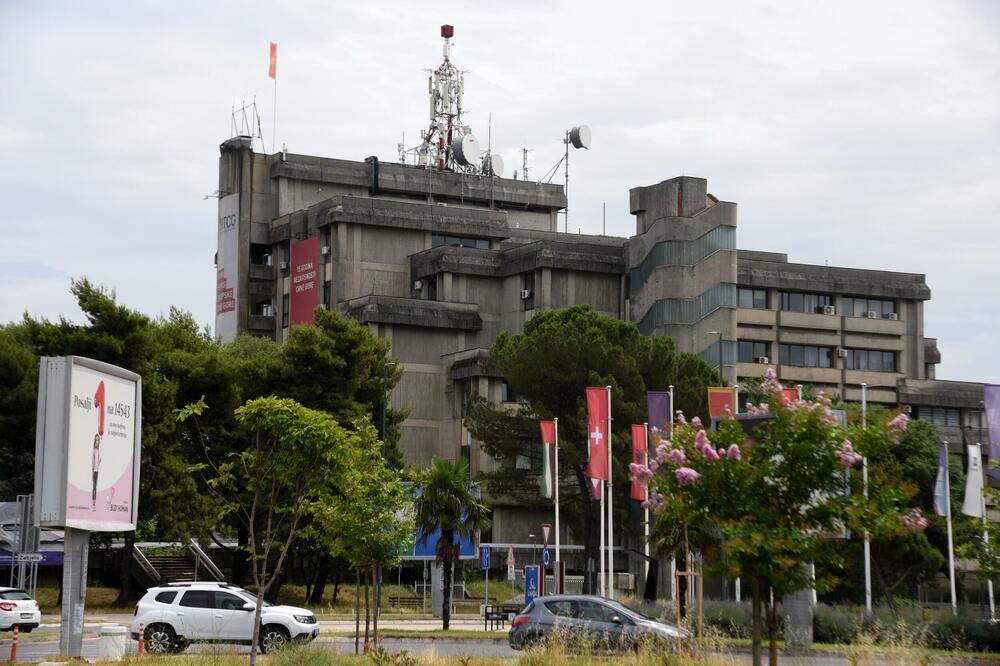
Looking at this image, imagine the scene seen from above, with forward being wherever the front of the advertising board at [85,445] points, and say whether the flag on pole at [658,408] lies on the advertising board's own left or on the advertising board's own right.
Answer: on the advertising board's own left

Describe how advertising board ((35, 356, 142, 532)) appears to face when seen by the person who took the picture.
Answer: facing the viewer and to the right of the viewer

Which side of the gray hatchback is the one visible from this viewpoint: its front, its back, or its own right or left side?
right

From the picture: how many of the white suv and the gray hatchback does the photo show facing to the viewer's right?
2

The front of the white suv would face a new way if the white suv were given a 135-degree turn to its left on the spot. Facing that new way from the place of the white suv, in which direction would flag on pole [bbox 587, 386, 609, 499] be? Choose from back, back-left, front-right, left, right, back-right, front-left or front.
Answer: right

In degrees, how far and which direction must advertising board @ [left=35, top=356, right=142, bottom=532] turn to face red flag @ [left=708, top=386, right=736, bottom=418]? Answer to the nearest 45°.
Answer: approximately 90° to its left

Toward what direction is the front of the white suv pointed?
to the viewer's right

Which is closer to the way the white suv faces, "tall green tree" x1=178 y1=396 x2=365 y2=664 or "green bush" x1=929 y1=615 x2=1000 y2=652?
the green bush

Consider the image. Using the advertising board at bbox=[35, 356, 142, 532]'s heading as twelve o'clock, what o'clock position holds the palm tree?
The palm tree is roughly at 9 o'clock from the advertising board.

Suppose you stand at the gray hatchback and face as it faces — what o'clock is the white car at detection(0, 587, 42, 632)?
The white car is roughly at 7 o'clock from the gray hatchback.

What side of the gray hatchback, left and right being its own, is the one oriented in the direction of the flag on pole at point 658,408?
left

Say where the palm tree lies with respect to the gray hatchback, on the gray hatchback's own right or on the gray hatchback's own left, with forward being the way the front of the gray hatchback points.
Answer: on the gray hatchback's own left

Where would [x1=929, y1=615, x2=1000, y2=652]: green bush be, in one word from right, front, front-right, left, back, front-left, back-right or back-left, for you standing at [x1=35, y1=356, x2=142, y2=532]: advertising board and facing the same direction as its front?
front-left

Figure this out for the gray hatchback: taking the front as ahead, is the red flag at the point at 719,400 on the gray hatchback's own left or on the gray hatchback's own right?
on the gray hatchback's own left

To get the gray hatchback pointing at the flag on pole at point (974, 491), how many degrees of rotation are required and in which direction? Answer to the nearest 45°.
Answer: approximately 45° to its left
